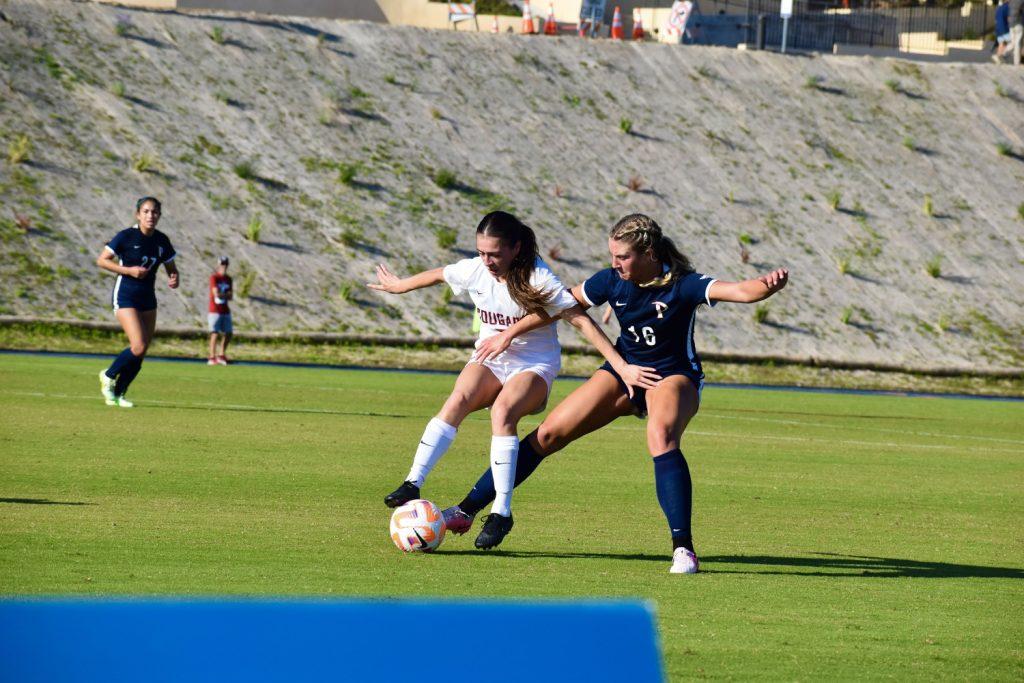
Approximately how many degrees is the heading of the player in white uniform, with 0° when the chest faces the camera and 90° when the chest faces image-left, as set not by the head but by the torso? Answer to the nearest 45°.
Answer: approximately 45°

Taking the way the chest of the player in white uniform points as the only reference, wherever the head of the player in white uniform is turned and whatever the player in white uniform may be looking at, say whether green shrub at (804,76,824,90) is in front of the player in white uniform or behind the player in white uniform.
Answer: behind

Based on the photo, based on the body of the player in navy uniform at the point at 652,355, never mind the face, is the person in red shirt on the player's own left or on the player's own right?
on the player's own right

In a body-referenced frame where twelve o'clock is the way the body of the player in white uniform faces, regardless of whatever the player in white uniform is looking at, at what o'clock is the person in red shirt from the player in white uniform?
The person in red shirt is roughly at 4 o'clock from the player in white uniform.

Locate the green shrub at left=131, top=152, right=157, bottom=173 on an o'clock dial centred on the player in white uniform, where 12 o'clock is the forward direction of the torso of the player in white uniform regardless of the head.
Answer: The green shrub is roughly at 4 o'clock from the player in white uniform.

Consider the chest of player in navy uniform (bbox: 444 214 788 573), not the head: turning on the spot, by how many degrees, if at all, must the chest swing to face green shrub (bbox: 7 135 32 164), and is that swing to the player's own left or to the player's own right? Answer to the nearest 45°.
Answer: approximately 90° to the player's own right

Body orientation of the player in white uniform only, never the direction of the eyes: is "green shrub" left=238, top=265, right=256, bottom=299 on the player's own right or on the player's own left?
on the player's own right

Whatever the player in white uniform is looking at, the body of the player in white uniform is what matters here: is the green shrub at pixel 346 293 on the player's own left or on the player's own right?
on the player's own right

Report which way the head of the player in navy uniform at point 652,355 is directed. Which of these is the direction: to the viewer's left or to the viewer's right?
to the viewer's left

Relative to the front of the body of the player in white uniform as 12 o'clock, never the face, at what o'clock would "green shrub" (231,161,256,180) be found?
The green shrub is roughly at 4 o'clock from the player in white uniform.

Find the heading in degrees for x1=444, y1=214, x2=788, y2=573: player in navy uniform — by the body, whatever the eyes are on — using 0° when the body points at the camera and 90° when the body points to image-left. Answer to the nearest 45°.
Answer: approximately 45°
